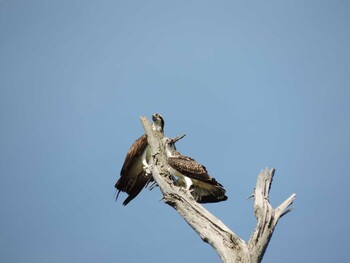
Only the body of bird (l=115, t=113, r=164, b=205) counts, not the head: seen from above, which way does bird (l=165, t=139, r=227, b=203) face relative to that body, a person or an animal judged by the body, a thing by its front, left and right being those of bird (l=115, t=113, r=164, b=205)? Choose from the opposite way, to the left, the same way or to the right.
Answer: the opposite way

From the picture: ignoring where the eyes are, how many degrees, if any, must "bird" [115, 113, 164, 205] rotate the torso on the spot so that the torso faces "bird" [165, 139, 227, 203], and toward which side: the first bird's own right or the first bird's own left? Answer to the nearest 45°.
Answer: approximately 45° to the first bird's own left

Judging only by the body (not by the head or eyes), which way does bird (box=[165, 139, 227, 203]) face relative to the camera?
to the viewer's left

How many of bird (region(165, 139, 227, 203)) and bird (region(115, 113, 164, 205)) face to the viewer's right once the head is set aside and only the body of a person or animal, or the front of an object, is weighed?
1

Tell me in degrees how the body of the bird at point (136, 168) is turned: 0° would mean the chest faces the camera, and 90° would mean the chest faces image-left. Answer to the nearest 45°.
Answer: approximately 270°
